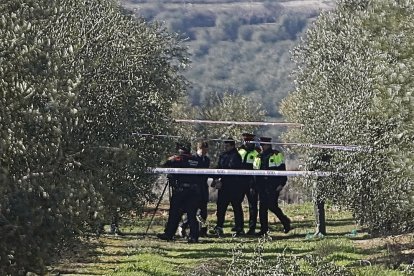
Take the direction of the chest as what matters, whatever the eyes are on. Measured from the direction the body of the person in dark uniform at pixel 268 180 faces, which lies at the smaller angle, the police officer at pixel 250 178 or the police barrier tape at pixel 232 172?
the police barrier tape

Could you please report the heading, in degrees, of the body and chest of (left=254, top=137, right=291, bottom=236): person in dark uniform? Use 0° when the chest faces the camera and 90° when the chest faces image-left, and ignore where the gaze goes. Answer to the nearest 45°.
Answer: approximately 45°
